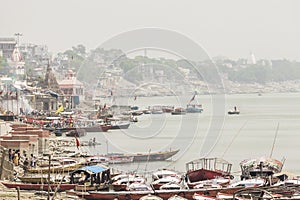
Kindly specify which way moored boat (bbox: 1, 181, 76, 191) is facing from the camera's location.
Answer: facing to the left of the viewer

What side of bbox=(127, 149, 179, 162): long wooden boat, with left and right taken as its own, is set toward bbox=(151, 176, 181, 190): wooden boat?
right

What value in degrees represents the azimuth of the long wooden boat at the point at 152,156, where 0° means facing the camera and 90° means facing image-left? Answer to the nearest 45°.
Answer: approximately 270°

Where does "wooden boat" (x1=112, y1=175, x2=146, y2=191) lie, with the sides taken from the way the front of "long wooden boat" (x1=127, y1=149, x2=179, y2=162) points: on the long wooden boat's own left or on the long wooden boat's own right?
on the long wooden boat's own right

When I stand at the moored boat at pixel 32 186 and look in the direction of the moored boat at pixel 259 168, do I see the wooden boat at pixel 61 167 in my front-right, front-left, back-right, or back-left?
front-left
